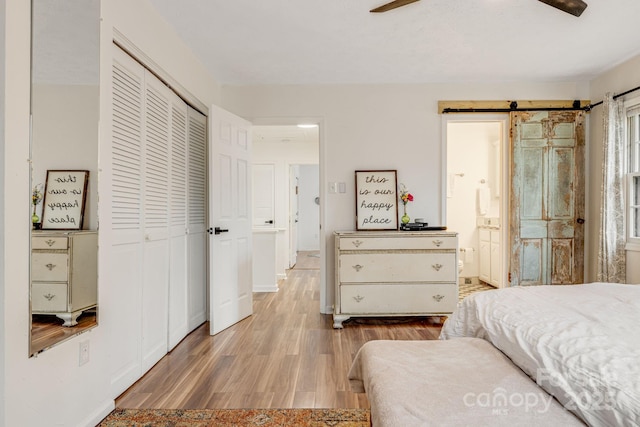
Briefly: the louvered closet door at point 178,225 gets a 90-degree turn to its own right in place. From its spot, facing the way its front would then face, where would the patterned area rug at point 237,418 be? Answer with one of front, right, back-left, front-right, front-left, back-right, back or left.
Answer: front-left

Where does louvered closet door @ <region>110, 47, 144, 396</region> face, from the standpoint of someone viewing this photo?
facing the viewer and to the right of the viewer

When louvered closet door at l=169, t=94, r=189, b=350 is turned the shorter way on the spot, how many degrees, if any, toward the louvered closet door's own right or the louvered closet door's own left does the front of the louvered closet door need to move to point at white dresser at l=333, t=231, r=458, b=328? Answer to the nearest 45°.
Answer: approximately 45° to the louvered closet door's own left

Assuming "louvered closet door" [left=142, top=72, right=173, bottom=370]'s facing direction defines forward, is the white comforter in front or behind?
in front

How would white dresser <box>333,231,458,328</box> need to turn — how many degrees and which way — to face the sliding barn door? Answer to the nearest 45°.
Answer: approximately 135° to its left

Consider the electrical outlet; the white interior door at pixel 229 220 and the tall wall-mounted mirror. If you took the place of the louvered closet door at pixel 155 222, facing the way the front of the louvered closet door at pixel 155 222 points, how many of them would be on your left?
1

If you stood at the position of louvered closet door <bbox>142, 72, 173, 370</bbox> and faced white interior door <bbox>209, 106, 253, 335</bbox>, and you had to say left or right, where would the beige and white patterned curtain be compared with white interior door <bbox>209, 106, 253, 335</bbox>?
right

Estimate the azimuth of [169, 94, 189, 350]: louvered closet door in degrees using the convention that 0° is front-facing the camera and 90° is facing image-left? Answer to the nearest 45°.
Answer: approximately 315°

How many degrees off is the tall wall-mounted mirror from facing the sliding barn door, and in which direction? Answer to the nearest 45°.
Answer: approximately 45° to its left

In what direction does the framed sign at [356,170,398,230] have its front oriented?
toward the camera

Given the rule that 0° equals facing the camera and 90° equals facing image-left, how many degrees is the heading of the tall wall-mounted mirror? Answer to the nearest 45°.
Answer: approximately 315°

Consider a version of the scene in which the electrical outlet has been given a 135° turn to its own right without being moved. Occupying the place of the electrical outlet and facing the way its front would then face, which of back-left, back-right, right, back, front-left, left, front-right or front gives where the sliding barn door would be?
back

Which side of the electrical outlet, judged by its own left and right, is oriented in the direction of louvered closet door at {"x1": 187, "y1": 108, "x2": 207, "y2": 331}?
left

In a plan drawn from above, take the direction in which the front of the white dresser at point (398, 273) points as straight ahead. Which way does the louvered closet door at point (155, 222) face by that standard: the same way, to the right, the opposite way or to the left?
to the left

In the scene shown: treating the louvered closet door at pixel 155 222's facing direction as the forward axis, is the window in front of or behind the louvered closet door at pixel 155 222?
in front

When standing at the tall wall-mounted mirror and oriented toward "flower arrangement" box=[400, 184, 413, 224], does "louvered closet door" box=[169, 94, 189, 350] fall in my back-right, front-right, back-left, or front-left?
front-left

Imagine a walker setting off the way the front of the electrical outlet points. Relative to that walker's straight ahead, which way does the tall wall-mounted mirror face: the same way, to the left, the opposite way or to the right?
the same way

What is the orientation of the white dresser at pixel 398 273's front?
toward the camera

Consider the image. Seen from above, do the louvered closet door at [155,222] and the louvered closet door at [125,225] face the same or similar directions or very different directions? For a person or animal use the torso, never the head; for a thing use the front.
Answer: same or similar directions

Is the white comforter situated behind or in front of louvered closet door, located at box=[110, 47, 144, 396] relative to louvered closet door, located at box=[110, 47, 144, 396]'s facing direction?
in front

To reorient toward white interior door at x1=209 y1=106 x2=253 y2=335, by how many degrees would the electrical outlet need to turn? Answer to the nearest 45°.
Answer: approximately 90° to its left

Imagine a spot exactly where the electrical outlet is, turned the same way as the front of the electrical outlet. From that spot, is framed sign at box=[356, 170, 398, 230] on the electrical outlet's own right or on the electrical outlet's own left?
on the electrical outlet's own left

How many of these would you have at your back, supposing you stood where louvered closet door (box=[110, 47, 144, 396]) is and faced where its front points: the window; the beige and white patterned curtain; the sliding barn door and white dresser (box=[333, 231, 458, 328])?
0

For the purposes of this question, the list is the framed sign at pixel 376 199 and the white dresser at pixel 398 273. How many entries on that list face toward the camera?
2
